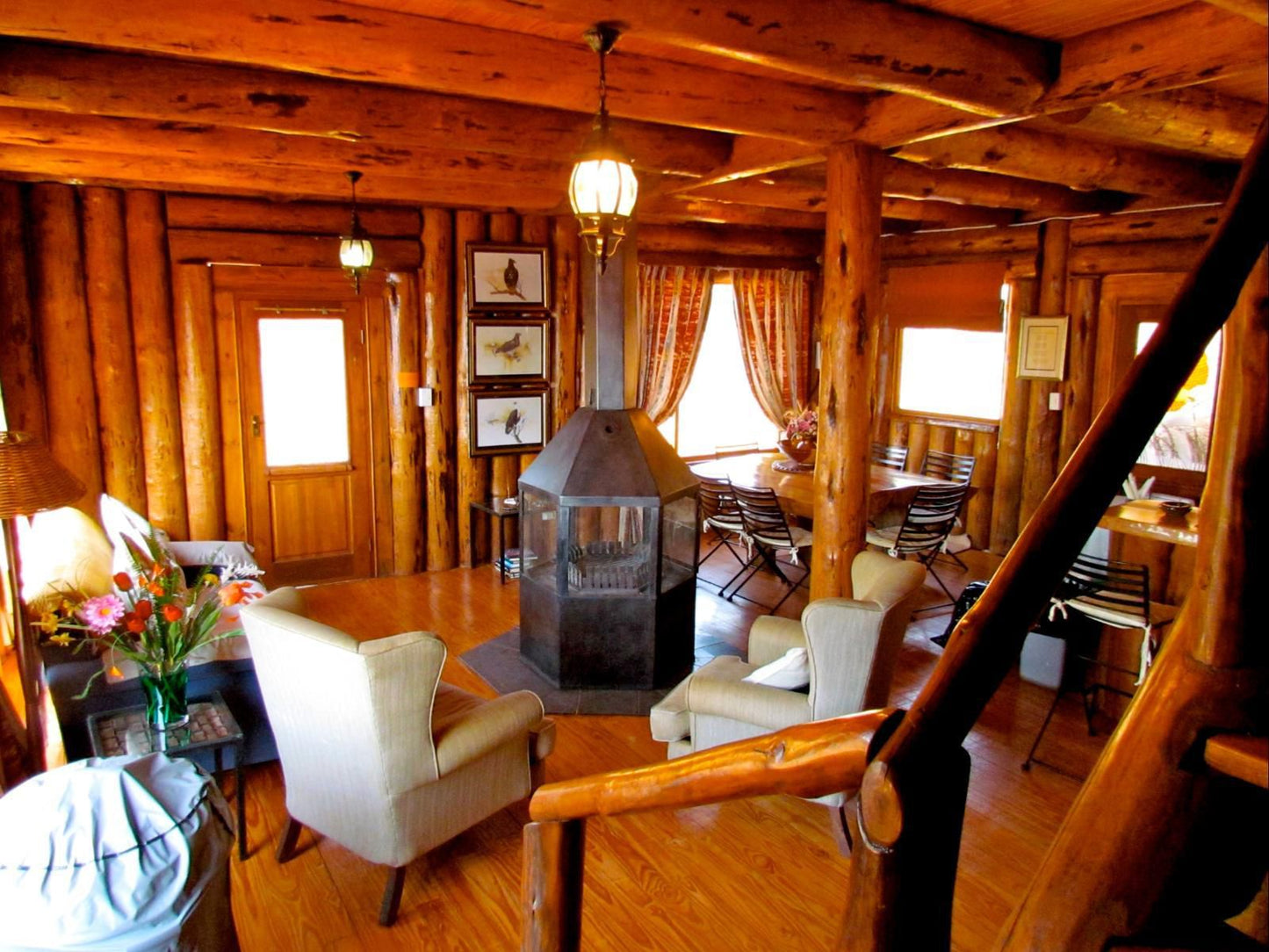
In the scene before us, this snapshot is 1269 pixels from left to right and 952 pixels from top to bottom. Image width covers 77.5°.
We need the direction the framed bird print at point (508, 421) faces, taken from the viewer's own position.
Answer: facing the viewer

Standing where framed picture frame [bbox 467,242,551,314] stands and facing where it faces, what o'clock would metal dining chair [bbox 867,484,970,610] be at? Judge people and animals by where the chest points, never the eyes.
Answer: The metal dining chair is roughly at 10 o'clock from the framed picture frame.

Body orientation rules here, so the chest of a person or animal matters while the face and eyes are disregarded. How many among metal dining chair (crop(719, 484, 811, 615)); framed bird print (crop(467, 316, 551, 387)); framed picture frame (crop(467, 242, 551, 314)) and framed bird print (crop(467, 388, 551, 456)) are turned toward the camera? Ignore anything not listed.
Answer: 3

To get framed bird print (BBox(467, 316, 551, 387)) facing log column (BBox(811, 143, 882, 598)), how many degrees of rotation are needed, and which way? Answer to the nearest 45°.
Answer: approximately 45° to its left

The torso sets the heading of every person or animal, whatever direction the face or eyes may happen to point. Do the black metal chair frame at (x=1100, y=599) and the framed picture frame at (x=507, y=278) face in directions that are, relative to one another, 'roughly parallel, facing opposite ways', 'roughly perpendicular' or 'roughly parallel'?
roughly perpendicular

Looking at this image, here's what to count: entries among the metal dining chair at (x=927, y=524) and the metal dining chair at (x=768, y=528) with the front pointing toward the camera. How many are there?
0

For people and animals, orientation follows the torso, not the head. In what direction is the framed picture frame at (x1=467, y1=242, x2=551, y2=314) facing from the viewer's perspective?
toward the camera

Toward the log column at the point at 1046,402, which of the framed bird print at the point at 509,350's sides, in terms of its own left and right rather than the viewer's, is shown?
left

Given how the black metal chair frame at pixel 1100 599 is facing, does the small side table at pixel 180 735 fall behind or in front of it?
behind

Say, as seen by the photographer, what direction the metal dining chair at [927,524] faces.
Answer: facing away from the viewer and to the left of the viewer

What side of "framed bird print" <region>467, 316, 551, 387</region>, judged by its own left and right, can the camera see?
front

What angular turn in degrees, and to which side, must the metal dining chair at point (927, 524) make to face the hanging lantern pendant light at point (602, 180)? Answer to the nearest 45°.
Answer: approximately 135° to its left

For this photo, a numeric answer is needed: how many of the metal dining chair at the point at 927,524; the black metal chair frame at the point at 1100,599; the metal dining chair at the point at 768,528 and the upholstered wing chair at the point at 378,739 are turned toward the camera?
0

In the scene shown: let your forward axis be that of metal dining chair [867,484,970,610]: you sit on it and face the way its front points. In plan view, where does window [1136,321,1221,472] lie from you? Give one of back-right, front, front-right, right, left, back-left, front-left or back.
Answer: right

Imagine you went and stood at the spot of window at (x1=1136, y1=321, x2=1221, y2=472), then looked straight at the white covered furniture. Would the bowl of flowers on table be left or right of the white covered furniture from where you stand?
right

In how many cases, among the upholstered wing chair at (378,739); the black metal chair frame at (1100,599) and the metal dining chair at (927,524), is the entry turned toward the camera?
0

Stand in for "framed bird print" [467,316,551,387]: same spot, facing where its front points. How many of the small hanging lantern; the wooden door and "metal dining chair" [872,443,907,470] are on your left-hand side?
1

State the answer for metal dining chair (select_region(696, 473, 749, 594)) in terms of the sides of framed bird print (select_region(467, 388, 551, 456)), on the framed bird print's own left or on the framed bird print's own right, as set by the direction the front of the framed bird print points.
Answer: on the framed bird print's own left

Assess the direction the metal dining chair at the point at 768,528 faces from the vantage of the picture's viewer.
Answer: facing away from the viewer and to the right of the viewer

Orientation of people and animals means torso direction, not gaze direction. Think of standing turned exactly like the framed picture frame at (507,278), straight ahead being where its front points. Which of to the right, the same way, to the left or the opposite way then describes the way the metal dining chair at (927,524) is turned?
the opposite way
